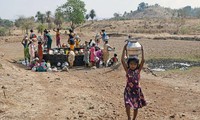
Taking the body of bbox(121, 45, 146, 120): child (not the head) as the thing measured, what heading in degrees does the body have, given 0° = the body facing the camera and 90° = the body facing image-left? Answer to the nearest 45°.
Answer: approximately 0°

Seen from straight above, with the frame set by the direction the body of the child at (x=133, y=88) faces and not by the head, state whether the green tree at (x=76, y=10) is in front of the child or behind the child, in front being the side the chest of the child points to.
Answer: behind

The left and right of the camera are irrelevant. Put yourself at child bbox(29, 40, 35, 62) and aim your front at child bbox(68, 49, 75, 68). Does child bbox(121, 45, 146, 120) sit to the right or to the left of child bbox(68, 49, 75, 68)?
right

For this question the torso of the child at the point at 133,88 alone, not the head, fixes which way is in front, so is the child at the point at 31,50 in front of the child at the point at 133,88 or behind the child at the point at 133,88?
behind

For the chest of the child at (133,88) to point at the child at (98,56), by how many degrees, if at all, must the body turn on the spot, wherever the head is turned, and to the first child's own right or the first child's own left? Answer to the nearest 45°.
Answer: approximately 180°

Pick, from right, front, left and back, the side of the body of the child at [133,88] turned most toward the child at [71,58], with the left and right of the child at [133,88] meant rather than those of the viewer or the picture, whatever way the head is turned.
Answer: back
